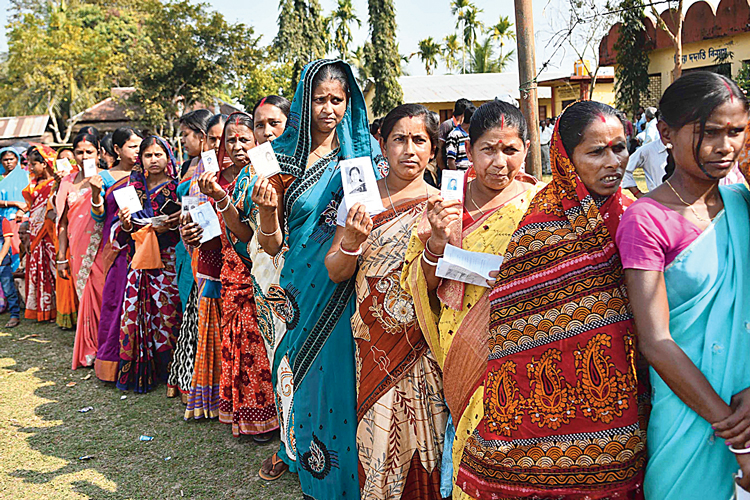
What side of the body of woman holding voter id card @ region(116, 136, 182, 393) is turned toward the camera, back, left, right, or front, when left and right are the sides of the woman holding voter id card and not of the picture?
front

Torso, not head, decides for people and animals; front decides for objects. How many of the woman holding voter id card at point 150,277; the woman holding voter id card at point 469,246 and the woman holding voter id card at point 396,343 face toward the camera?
3

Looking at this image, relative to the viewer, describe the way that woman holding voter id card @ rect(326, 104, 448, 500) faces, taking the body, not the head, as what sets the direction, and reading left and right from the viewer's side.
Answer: facing the viewer

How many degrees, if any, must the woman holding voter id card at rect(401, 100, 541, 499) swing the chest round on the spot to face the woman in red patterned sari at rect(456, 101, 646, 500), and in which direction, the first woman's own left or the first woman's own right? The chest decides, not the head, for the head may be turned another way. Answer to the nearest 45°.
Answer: approximately 45° to the first woman's own left

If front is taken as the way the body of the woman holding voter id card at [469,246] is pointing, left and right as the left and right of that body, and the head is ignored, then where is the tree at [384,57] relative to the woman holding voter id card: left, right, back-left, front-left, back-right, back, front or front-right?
back

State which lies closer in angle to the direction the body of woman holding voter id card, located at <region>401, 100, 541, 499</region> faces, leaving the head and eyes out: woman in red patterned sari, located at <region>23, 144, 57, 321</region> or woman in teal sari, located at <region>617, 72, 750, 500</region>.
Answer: the woman in teal sari

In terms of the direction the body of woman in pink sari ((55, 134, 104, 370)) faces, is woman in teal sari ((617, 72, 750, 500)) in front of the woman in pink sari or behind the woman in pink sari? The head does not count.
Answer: in front
